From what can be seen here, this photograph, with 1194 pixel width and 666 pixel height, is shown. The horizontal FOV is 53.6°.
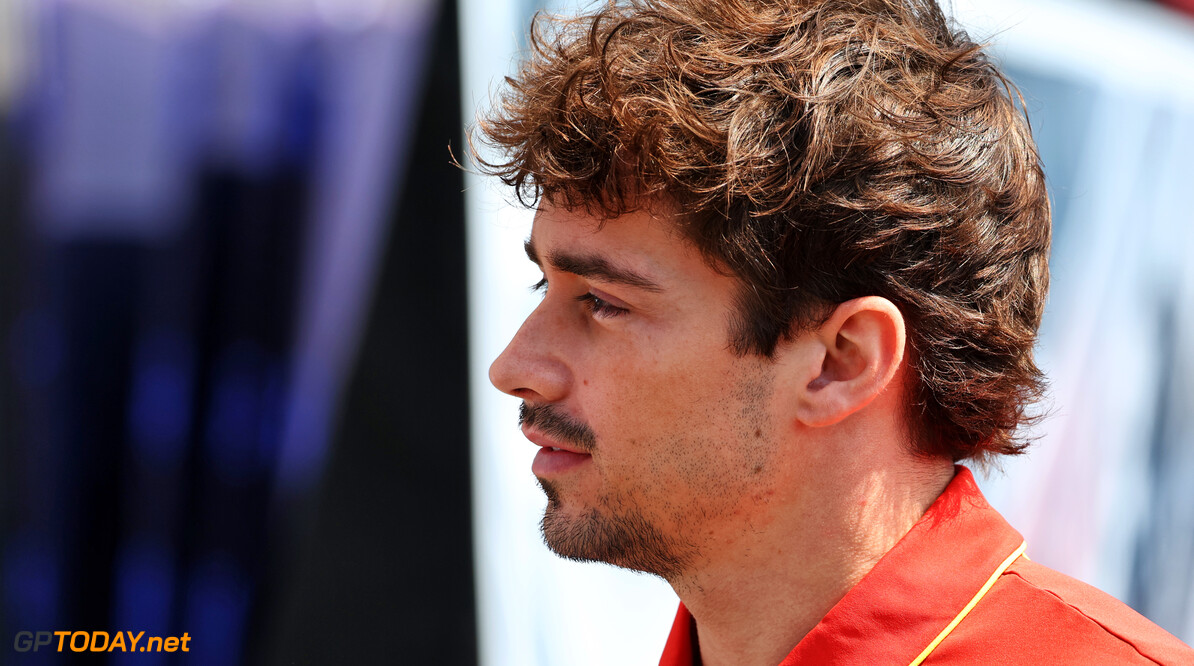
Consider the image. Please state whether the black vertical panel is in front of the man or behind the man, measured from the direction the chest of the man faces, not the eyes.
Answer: in front

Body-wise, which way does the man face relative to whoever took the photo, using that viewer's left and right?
facing to the left of the viewer

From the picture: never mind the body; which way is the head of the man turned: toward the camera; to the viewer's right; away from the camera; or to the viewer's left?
to the viewer's left
